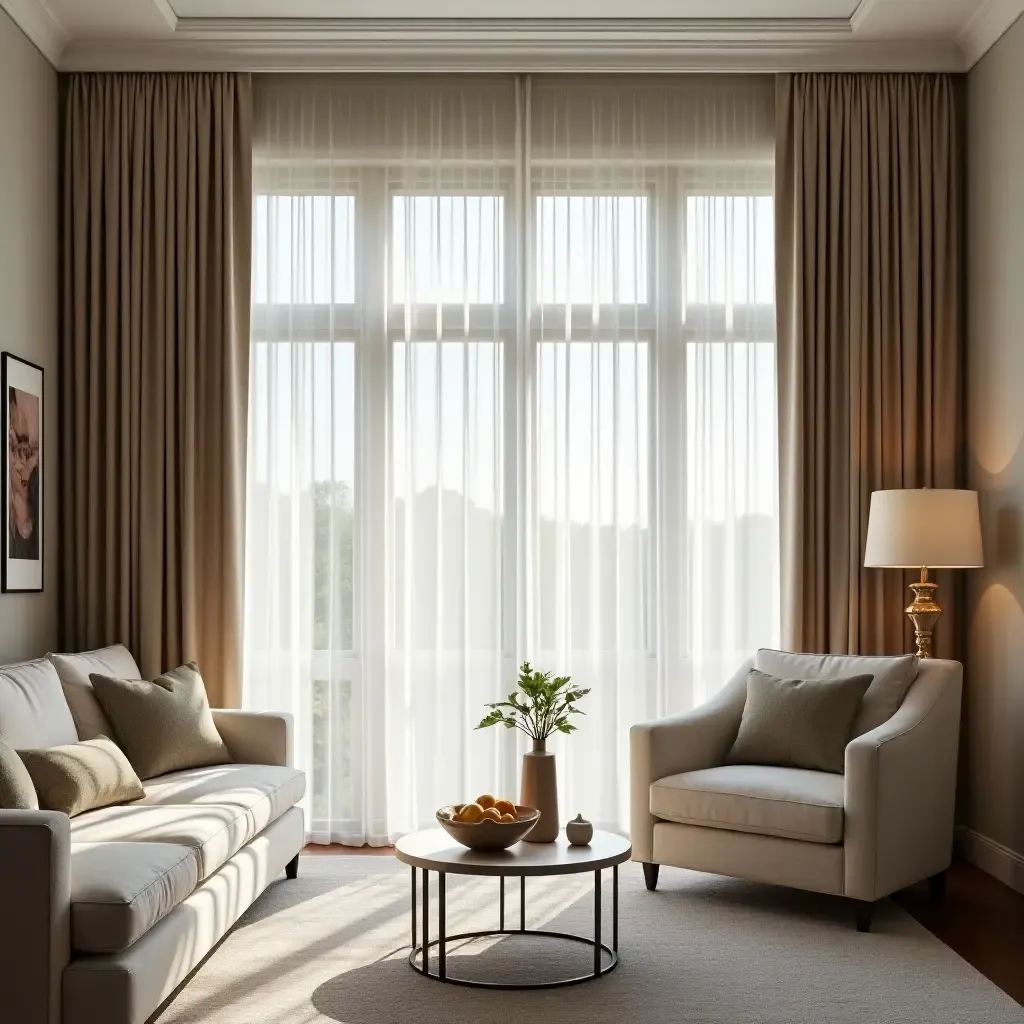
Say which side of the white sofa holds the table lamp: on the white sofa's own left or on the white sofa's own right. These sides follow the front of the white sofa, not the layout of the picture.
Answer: on the white sofa's own left

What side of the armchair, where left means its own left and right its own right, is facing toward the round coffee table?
front

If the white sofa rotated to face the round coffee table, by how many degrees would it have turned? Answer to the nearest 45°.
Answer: approximately 45° to its left

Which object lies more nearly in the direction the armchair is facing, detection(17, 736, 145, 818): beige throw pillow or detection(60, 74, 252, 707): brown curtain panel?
the beige throw pillow

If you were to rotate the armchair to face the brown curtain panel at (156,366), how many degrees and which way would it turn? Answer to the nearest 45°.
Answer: approximately 45° to its right

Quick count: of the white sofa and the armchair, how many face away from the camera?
0

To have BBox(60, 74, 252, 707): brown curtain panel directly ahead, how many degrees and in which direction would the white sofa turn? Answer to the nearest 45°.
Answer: approximately 135° to its left

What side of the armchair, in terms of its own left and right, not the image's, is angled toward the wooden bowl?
front

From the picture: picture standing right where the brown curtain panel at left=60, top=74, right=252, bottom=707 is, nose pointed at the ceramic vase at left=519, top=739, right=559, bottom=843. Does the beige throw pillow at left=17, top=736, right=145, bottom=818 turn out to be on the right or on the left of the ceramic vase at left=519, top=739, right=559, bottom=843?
right

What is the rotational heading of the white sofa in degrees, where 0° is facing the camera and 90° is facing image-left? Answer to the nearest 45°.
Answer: approximately 315°

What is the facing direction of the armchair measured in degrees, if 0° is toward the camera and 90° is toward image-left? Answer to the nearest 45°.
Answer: approximately 45°

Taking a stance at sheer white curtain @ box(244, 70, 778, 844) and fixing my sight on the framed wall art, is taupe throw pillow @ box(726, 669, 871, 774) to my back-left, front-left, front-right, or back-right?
back-left
